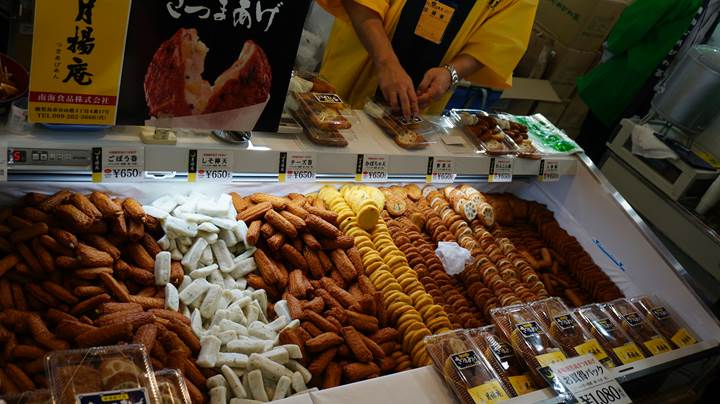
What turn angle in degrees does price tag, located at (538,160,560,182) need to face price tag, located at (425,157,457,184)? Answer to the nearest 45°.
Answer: approximately 45° to its right

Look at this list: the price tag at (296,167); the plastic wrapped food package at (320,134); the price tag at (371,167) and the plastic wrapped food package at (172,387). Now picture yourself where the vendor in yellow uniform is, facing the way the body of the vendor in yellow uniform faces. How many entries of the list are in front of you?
4

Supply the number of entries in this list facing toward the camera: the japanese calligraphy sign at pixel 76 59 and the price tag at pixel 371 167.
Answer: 2

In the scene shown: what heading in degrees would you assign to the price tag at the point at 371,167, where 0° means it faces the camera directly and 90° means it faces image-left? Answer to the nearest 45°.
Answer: approximately 0°
